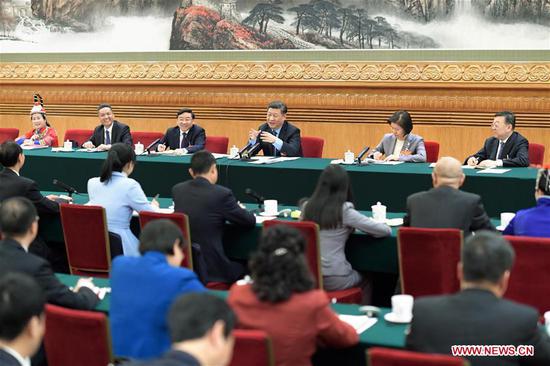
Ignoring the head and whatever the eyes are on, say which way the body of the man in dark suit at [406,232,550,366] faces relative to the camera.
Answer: away from the camera

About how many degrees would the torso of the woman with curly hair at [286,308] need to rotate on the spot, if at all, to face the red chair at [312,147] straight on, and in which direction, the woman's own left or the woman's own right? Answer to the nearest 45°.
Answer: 0° — they already face it

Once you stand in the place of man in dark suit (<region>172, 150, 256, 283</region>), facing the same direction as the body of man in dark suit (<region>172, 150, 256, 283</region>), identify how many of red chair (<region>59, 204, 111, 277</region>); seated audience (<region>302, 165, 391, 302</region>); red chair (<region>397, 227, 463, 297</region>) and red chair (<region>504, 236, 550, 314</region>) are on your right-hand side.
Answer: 3

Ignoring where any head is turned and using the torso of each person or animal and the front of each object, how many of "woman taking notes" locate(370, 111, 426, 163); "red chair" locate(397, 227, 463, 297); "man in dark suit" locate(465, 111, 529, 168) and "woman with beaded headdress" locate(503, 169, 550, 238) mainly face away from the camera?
2

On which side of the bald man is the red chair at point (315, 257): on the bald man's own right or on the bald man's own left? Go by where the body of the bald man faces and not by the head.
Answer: on the bald man's own left

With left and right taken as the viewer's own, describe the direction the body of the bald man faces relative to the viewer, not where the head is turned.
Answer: facing away from the viewer

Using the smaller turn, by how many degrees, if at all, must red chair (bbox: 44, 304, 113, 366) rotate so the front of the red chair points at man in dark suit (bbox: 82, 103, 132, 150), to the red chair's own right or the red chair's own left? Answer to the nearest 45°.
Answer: approximately 45° to the red chair's own left

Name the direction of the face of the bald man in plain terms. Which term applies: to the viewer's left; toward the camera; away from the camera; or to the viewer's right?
away from the camera

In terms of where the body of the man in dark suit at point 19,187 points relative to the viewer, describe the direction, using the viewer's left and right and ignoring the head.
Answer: facing away from the viewer and to the right of the viewer
